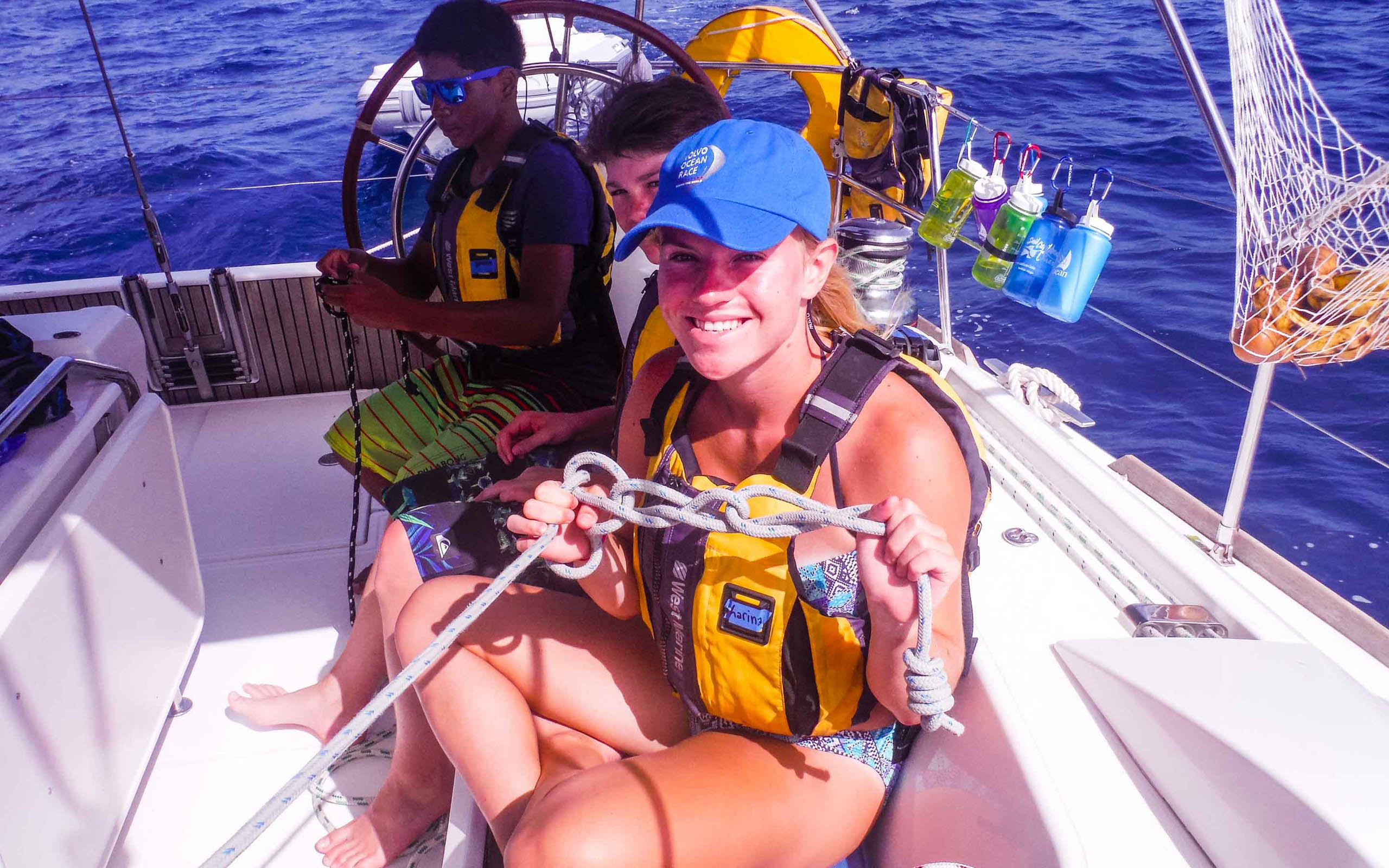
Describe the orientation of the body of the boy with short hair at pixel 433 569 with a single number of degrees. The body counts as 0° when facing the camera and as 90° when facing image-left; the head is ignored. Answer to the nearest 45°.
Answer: approximately 45°

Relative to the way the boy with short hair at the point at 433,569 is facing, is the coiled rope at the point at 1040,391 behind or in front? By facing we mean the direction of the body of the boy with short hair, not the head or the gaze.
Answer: behind

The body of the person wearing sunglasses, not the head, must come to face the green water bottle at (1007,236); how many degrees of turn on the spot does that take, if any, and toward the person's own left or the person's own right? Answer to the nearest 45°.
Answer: approximately 135° to the person's own left

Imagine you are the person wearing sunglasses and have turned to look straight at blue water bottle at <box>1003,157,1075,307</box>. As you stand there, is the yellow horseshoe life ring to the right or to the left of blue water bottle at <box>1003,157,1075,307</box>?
left

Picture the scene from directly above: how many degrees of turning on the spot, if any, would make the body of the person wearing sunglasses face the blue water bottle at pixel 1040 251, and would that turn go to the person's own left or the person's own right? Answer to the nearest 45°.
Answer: approximately 135° to the person's own left

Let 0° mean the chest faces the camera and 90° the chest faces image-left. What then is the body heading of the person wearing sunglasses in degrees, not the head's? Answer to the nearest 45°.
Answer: approximately 45°

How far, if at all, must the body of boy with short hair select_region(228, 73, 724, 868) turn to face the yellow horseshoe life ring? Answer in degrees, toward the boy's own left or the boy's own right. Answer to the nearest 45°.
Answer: approximately 180°

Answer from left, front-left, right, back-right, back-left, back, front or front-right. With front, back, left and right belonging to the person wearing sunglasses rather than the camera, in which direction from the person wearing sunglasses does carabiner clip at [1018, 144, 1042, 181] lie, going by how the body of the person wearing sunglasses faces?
back-left
